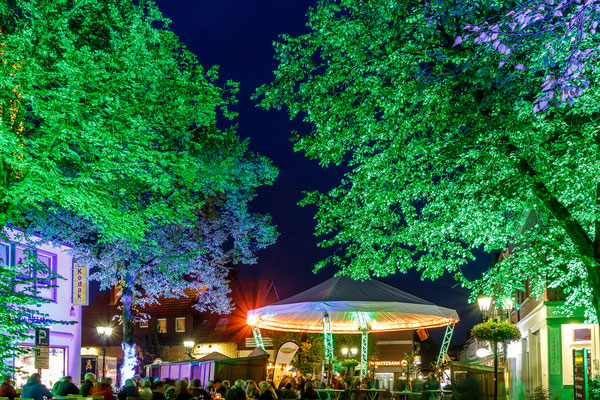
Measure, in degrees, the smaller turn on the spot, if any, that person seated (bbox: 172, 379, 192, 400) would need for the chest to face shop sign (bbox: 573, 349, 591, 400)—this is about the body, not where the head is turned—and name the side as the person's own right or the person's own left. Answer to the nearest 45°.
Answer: approximately 90° to the person's own right

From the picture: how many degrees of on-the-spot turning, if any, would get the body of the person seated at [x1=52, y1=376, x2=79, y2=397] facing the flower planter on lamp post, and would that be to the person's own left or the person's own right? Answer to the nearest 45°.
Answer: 0° — they already face it

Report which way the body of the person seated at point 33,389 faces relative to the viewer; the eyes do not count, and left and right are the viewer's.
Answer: facing away from the viewer and to the right of the viewer

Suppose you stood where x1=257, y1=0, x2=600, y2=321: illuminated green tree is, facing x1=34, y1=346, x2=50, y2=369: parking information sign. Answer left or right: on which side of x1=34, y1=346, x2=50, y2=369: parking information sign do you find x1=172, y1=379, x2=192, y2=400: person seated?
left

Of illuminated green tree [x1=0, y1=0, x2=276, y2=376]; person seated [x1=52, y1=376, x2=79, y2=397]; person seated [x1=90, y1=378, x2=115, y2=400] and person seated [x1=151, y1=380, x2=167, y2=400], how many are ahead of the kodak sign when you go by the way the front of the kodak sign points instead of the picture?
4

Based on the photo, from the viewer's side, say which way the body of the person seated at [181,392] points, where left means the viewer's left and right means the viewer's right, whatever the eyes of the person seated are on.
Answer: facing away from the viewer

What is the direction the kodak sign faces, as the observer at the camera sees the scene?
facing the viewer

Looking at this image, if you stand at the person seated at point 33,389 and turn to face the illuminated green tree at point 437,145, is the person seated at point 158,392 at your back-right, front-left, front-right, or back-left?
front-right

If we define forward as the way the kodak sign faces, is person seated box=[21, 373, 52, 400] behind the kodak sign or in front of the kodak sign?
in front

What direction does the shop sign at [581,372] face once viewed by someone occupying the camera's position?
facing the viewer and to the left of the viewer
